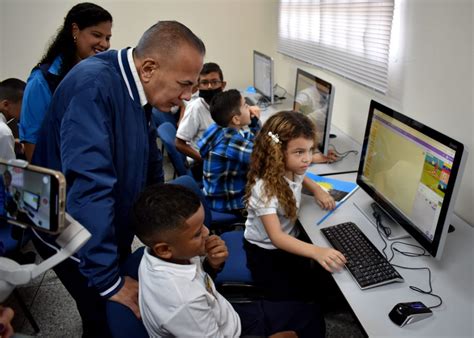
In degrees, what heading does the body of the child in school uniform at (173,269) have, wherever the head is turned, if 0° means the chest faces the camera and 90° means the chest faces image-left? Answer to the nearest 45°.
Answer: approximately 270°

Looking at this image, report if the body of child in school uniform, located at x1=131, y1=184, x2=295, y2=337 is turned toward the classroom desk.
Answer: yes

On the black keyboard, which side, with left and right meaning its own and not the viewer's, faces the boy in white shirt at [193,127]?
right

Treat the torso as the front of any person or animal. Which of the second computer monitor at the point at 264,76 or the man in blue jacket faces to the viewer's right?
the man in blue jacket

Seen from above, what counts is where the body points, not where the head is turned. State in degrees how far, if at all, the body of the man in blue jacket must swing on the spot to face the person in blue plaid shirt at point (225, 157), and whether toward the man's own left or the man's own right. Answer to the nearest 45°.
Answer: approximately 45° to the man's own left

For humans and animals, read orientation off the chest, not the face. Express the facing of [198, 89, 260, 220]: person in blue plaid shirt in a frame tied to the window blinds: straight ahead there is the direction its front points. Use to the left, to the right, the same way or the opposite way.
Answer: the opposite way

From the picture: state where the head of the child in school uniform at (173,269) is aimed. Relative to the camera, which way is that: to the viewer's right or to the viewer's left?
to the viewer's right

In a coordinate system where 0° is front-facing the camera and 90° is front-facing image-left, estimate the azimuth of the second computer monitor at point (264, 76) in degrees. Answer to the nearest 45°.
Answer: approximately 45°

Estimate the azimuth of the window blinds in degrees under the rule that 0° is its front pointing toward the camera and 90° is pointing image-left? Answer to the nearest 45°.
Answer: approximately 45°

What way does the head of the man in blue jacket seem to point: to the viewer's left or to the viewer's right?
to the viewer's right

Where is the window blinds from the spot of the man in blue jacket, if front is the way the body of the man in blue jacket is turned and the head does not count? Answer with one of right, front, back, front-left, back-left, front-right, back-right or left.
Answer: front-left
